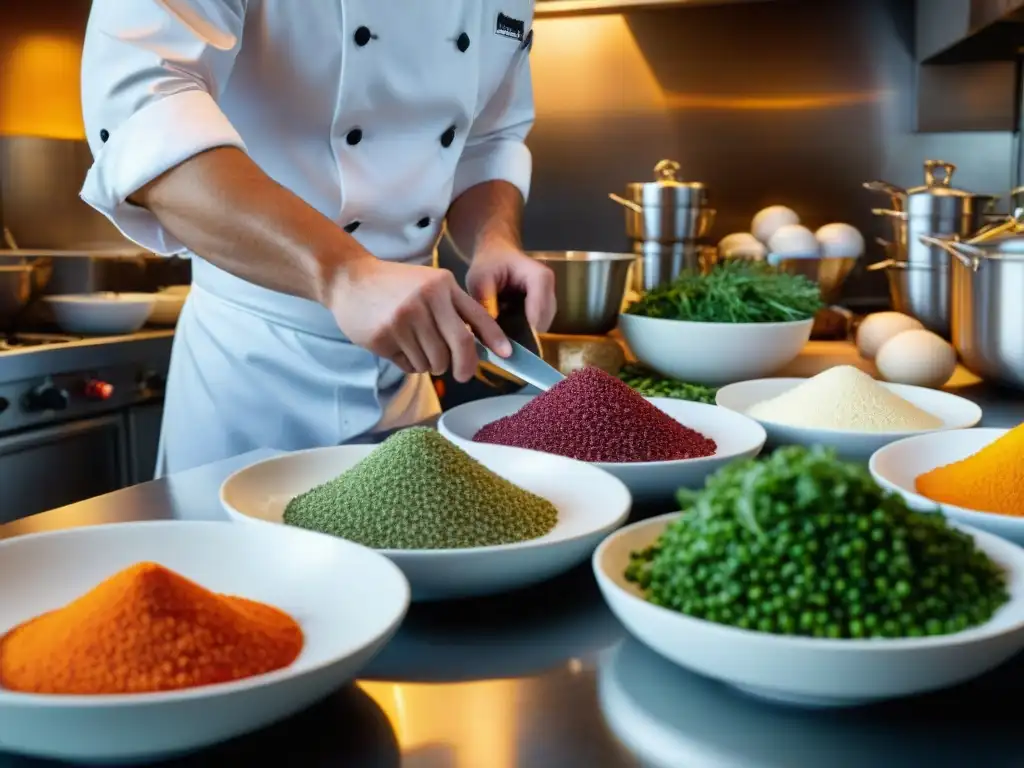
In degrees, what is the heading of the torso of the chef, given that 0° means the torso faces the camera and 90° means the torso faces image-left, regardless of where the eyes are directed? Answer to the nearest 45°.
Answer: approximately 315°

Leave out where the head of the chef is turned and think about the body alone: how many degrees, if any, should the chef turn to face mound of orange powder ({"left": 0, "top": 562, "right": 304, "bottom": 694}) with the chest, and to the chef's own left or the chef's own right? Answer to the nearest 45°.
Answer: approximately 45° to the chef's own right

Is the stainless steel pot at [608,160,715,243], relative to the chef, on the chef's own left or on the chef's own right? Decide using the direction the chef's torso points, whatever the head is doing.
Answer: on the chef's own left

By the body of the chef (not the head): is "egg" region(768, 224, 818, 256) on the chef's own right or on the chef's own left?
on the chef's own left

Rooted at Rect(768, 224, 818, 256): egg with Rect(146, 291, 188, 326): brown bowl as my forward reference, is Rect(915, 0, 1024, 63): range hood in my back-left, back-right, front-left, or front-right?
back-right

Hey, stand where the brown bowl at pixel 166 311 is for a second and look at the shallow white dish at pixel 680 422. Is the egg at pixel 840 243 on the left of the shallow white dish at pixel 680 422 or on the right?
left

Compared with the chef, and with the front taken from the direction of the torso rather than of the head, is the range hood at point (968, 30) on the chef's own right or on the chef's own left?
on the chef's own left
